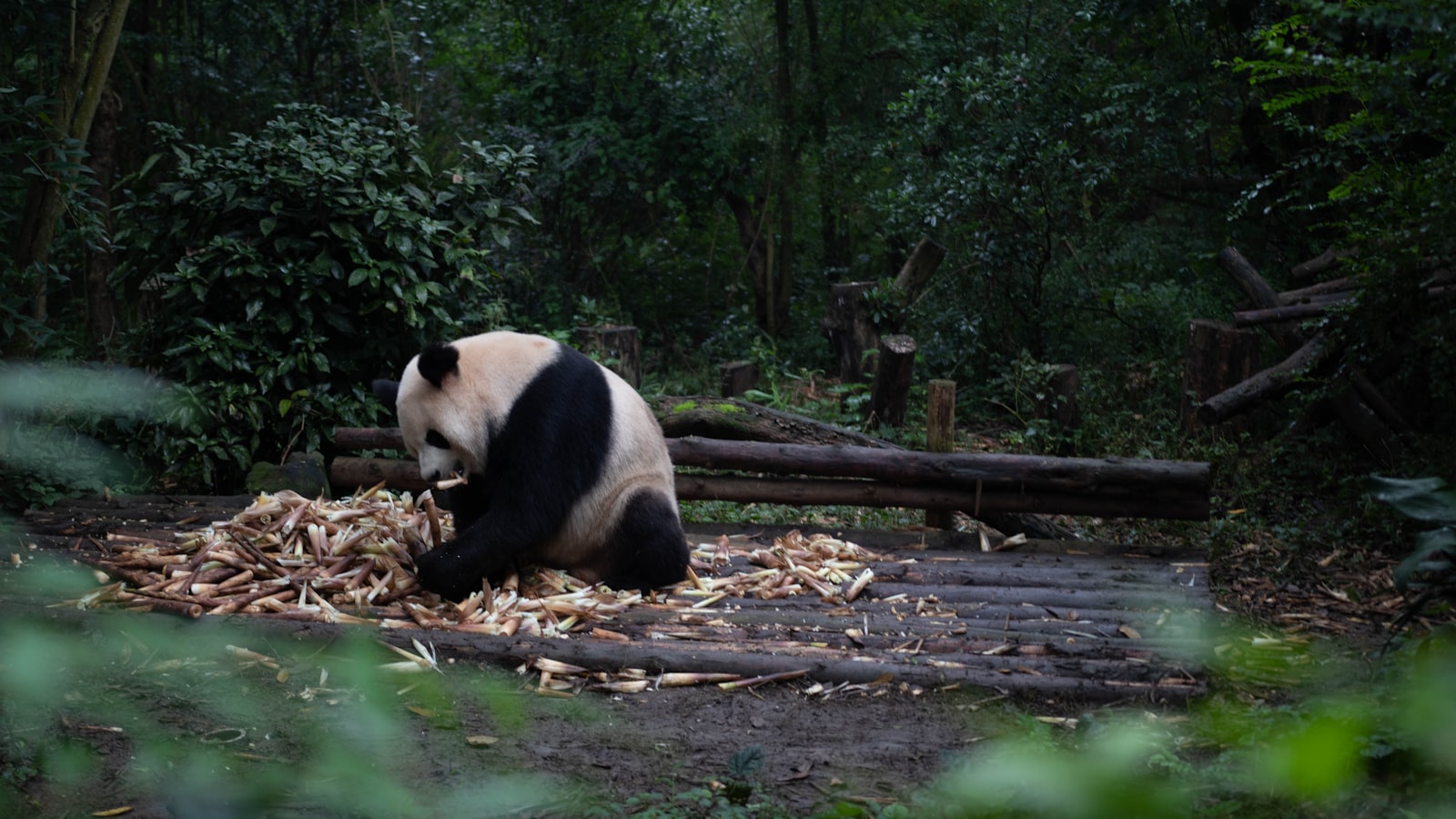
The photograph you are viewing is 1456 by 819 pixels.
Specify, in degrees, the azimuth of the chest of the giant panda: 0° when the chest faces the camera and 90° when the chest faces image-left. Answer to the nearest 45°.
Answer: approximately 90°

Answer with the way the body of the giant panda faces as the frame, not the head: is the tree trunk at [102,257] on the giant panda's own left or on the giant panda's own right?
on the giant panda's own right

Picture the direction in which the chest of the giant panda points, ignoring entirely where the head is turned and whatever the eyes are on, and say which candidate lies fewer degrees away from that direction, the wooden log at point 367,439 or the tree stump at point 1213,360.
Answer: the wooden log

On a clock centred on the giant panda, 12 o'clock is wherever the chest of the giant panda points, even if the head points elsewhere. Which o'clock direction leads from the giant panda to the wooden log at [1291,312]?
The wooden log is roughly at 5 o'clock from the giant panda.

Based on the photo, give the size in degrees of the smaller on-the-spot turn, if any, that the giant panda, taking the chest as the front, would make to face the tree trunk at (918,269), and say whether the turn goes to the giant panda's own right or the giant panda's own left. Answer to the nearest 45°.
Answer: approximately 135° to the giant panda's own right

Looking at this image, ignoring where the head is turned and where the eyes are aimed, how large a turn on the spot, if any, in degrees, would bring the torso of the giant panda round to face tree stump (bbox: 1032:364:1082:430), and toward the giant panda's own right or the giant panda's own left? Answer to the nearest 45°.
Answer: approximately 135° to the giant panda's own right

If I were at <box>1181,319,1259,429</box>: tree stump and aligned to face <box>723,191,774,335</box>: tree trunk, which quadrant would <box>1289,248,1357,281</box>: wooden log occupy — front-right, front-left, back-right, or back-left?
back-right

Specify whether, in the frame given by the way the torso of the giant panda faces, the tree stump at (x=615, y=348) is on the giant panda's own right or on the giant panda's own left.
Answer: on the giant panda's own right

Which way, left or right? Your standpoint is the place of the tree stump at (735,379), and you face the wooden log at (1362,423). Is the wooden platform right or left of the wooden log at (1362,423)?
right

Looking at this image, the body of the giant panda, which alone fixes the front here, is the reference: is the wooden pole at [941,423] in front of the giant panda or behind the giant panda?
behind

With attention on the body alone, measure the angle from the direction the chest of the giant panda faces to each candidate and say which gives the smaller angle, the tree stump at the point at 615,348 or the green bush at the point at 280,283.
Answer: the green bush
